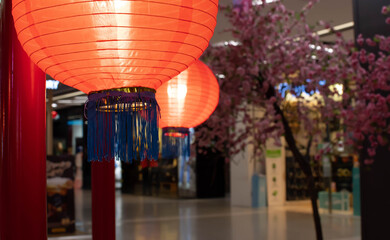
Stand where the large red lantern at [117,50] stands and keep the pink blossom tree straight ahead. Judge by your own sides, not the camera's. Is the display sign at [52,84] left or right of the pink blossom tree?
left

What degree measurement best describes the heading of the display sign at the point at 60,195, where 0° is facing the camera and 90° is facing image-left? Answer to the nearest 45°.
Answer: approximately 0°

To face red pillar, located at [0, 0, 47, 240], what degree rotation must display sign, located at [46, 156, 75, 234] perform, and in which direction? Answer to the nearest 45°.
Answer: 0° — it already faces it

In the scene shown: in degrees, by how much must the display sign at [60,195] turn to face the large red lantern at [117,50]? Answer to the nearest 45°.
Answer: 0° — it already faces it

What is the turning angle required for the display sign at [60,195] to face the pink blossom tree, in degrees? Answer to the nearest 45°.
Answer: approximately 45° to its left
